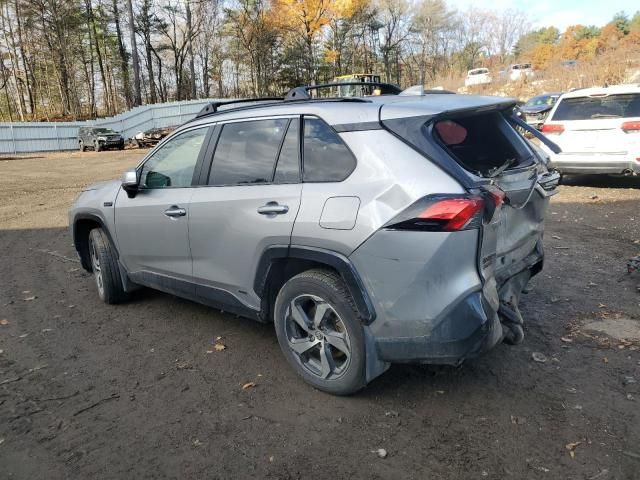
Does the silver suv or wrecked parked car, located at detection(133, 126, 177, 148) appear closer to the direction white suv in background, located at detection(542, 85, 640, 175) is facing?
the wrecked parked car

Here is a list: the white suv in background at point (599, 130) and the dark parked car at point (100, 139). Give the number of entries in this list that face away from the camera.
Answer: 1

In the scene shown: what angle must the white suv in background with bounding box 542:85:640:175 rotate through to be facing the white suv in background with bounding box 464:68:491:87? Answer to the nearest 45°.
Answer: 0° — it already faces it

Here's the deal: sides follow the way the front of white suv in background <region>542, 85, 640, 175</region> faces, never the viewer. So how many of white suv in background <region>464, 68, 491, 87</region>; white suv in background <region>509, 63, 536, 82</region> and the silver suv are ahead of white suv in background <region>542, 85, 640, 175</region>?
2

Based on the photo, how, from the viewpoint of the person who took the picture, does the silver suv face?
facing away from the viewer and to the left of the viewer

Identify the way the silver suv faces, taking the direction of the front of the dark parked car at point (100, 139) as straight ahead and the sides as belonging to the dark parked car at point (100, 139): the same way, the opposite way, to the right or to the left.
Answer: the opposite way

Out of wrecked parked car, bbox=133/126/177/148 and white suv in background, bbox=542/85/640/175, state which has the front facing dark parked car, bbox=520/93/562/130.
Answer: the white suv in background

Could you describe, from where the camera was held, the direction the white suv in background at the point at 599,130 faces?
facing away from the viewer

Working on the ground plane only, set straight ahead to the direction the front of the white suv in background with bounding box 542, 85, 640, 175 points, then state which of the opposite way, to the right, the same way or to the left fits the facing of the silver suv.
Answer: to the left

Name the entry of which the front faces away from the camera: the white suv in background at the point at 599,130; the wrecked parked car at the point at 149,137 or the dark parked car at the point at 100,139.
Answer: the white suv in background

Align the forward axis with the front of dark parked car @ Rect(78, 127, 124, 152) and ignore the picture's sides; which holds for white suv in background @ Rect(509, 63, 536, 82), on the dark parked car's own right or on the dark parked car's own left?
on the dark parked car's own left

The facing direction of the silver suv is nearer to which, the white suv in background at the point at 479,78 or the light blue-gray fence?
the light blue-gray fence

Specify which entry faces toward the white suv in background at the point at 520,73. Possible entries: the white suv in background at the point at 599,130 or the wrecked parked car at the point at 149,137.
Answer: the white suv in background at the point at 599,130
